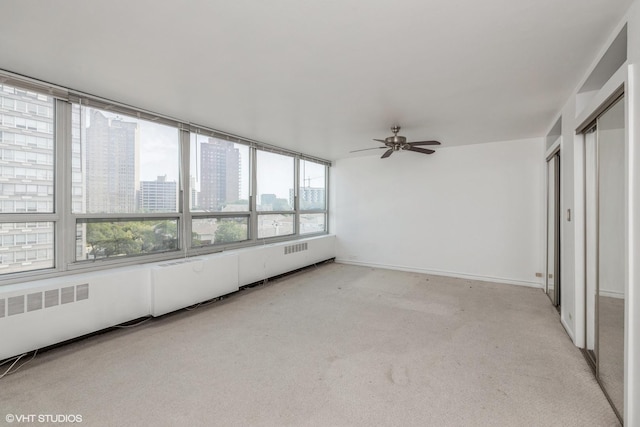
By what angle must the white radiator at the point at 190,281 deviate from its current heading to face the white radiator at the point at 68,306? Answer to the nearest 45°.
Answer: approximately 90° to its right

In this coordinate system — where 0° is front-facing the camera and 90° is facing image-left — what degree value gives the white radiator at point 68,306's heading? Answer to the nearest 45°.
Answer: approximately 315°

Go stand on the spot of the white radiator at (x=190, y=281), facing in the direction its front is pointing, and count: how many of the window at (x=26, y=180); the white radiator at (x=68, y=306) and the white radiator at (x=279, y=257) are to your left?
1

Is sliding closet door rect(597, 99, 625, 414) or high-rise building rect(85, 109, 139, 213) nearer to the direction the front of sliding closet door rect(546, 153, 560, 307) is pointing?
the high-rise building

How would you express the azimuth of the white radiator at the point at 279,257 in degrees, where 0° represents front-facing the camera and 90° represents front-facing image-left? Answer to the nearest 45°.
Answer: approximately 315°

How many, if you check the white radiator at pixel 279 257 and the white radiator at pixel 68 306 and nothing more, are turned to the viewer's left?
0

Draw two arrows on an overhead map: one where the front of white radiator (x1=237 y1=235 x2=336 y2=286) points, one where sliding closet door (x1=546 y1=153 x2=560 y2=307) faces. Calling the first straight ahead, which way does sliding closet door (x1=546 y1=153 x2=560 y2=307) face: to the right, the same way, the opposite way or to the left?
the opposite way

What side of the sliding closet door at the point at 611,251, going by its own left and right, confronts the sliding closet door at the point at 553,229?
right

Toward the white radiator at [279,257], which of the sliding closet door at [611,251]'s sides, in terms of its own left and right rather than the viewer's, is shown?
front

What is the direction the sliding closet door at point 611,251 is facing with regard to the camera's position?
facing to the left of the viewer

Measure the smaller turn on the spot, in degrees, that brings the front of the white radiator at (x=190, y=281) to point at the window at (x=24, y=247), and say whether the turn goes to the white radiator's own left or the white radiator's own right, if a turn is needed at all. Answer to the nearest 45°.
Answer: approximately 135° to the white radiator's own right

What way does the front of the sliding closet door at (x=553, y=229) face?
to the viewer's left
